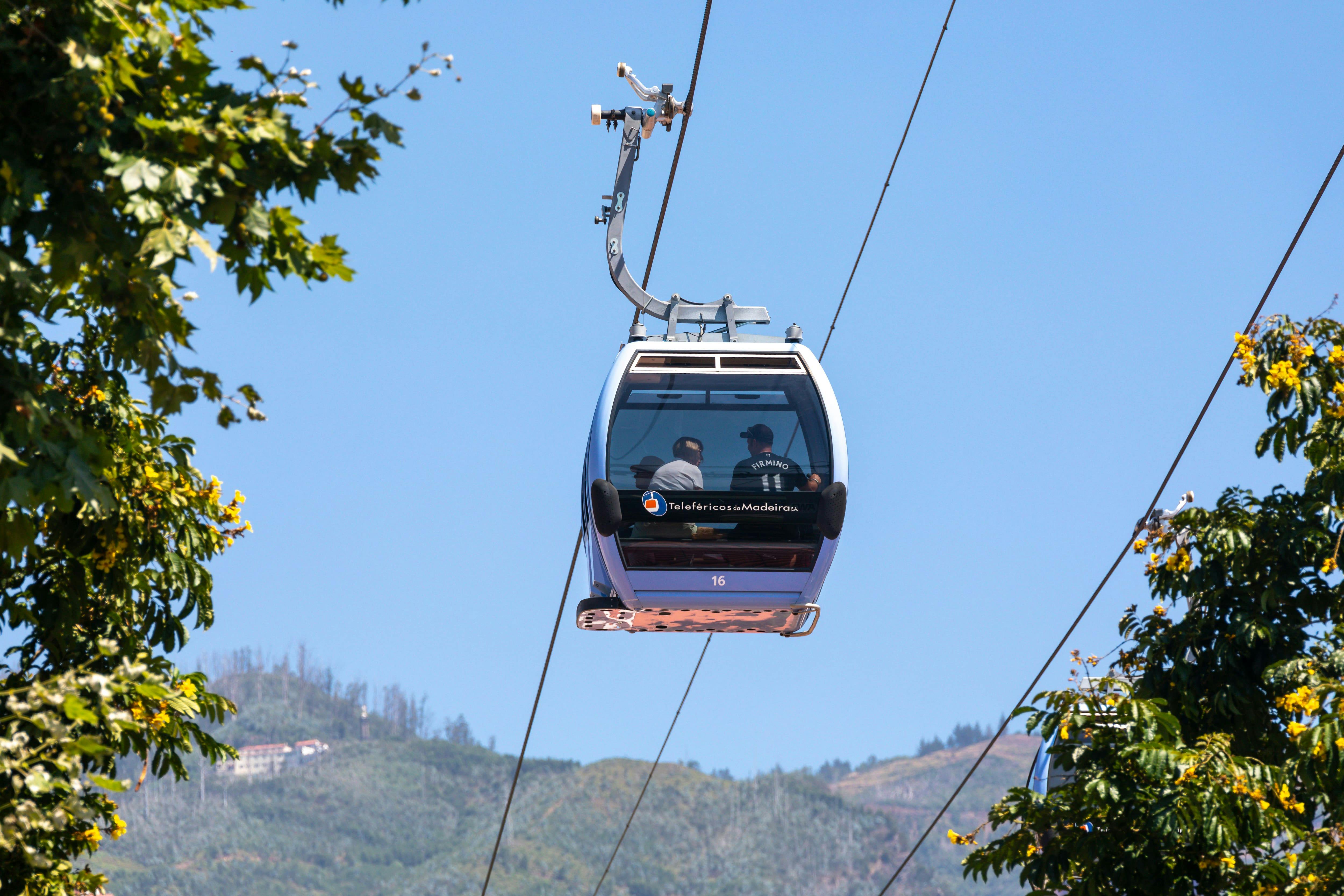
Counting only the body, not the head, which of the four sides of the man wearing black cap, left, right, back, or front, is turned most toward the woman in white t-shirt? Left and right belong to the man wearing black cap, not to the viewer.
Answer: left

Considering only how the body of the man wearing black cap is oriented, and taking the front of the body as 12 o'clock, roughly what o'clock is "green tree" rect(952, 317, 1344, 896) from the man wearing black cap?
The green tree is roughly at 4 o'clock from the man wearing black cap.

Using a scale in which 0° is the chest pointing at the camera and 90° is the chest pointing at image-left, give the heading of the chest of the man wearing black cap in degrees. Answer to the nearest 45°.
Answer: approximately 180°
